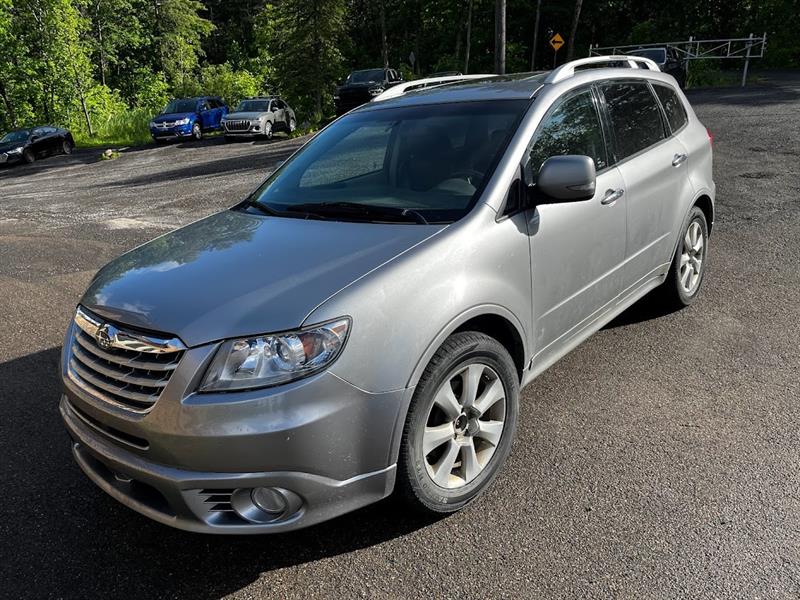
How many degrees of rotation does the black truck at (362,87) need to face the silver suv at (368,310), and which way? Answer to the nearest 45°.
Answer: approximately 45° to its left

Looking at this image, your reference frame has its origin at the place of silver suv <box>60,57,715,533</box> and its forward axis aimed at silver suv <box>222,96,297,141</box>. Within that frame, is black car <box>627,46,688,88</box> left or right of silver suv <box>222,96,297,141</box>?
right

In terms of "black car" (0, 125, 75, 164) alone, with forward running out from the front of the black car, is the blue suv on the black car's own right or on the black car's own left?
on the black car's own left

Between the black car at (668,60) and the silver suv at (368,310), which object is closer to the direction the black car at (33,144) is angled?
the silver suv

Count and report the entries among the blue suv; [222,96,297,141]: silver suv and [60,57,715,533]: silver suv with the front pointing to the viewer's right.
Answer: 0

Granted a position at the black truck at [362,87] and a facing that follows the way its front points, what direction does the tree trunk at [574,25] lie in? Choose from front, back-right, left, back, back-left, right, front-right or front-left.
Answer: back

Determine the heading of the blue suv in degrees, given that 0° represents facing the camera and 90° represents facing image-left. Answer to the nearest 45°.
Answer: approximately 45°

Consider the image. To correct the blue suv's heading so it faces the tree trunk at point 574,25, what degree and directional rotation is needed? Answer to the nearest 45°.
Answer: approximately 135° to its left

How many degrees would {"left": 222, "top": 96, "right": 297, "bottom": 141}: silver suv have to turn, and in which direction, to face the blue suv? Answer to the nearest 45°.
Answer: approximately 90° to its right

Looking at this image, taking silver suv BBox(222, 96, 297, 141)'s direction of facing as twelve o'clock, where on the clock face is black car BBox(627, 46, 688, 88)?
The black car is roughly at 8 o'clock from the silver suv.

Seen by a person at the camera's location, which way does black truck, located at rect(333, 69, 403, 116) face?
facing the viewer and to the left of the viewer

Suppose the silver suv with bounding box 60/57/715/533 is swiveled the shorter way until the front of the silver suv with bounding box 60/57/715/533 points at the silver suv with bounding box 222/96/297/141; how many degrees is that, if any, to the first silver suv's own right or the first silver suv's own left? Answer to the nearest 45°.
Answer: approximately 135° to the first silver suv's own right

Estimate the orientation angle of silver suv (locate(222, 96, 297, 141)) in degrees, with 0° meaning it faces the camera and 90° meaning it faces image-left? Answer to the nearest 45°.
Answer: approximately 45°

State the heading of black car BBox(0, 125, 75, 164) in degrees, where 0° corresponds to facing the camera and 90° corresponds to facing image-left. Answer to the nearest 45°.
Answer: approximately 45°

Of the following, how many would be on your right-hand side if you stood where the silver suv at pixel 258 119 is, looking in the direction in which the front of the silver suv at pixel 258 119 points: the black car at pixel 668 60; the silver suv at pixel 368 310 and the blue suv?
1

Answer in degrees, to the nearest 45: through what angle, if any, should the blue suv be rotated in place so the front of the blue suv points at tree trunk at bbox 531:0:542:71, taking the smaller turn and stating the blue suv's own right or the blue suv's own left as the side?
approximately 180°

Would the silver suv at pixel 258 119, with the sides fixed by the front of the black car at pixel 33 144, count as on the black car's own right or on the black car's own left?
on the black car's own left
